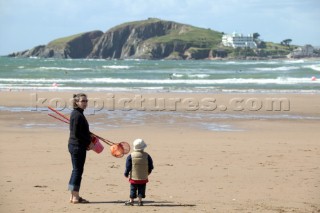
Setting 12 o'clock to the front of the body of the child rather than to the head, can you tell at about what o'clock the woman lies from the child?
The woman is roughly at 9 o'clock from the child.

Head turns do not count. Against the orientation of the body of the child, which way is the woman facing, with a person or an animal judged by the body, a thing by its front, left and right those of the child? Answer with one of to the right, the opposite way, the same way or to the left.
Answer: to the right

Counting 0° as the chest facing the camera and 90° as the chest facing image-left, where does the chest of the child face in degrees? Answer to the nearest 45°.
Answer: approximately 180°

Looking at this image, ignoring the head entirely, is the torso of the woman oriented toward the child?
yes

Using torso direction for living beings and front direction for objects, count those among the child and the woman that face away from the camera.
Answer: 1

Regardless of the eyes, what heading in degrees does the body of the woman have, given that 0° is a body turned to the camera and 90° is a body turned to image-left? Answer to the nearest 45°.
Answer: approximately 270°

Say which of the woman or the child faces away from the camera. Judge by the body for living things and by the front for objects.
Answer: the child
